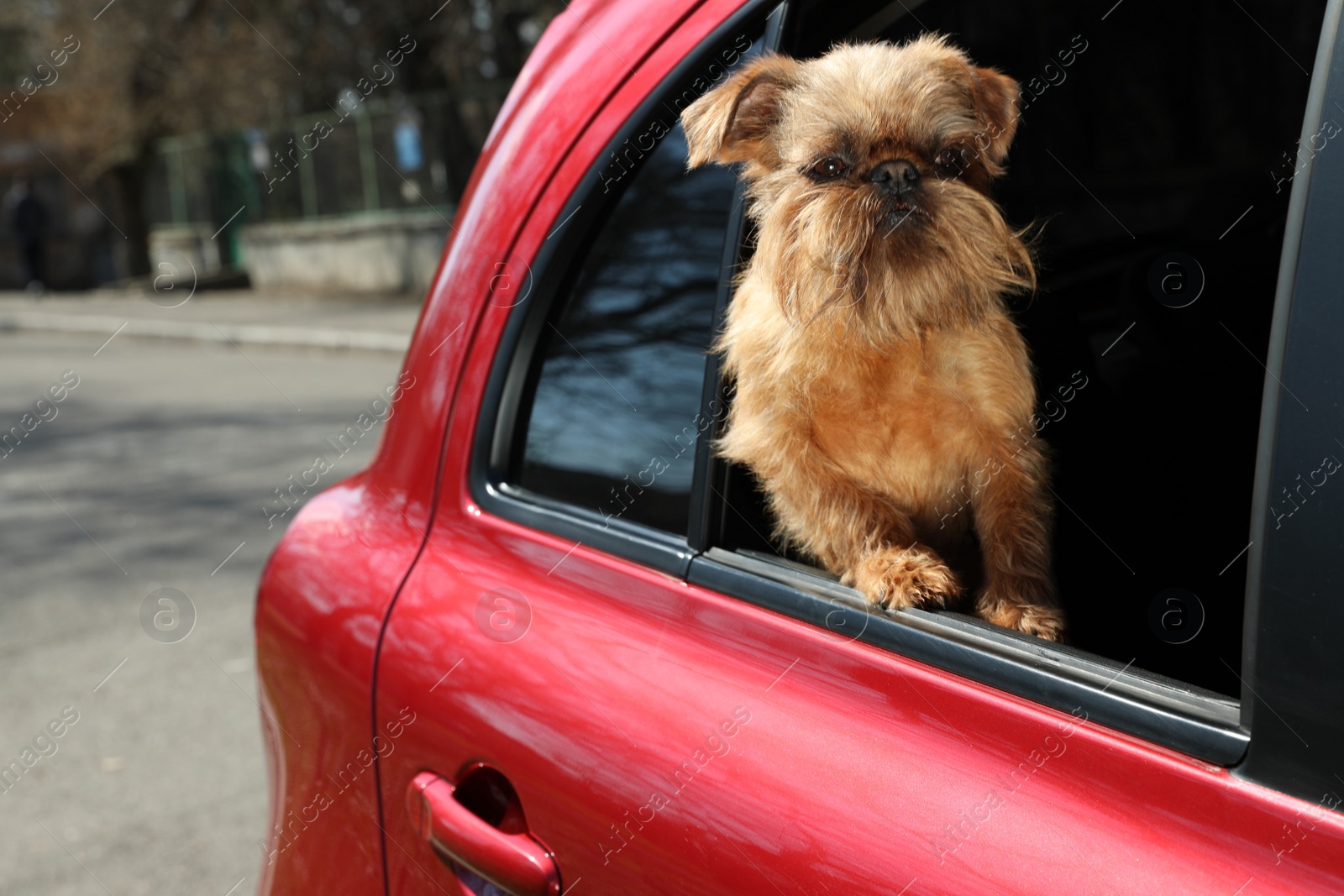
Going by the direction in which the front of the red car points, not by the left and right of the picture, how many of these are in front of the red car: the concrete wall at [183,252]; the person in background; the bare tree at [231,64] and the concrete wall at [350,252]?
0

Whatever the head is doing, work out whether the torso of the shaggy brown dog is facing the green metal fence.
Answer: no

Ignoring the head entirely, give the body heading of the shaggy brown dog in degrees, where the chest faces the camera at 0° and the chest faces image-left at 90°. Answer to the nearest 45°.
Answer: approximately 0°

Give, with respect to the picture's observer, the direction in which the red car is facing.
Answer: facing the viewer and to the right of the viewer

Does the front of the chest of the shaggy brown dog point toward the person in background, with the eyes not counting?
no

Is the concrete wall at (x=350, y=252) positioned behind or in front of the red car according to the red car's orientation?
behind

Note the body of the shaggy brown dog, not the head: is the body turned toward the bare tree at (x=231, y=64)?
no

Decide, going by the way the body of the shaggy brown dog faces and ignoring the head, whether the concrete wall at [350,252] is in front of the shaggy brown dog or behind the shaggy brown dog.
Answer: behind

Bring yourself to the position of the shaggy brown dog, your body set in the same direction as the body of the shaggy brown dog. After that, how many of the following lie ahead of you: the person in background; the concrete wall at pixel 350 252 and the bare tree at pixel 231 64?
0

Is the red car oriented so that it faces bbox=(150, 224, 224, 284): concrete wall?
no

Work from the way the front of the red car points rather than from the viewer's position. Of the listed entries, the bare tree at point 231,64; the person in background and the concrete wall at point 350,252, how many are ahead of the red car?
0
